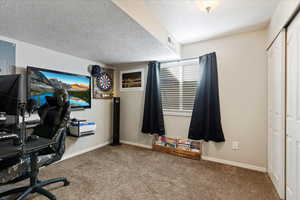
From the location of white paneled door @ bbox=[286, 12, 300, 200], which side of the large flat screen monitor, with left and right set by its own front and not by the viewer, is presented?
front

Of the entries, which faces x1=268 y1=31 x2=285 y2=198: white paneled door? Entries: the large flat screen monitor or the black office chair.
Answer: the large flat screen monitor

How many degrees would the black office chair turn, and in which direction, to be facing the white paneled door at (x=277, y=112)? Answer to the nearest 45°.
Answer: approximately 135° to its left

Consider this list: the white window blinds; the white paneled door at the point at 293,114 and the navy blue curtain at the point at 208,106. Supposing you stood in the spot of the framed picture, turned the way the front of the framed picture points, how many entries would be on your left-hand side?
3

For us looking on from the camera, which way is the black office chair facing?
facing to the left of the viewer

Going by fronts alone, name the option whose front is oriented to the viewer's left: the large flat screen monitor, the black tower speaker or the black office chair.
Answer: the black office chair

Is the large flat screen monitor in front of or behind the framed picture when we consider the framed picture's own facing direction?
in front

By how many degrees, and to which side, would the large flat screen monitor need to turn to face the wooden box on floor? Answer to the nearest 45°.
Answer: approximately 45° to its left

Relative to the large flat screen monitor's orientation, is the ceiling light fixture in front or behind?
in front

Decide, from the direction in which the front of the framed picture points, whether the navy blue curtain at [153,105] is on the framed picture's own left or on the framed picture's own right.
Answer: on the framed picture's own left
